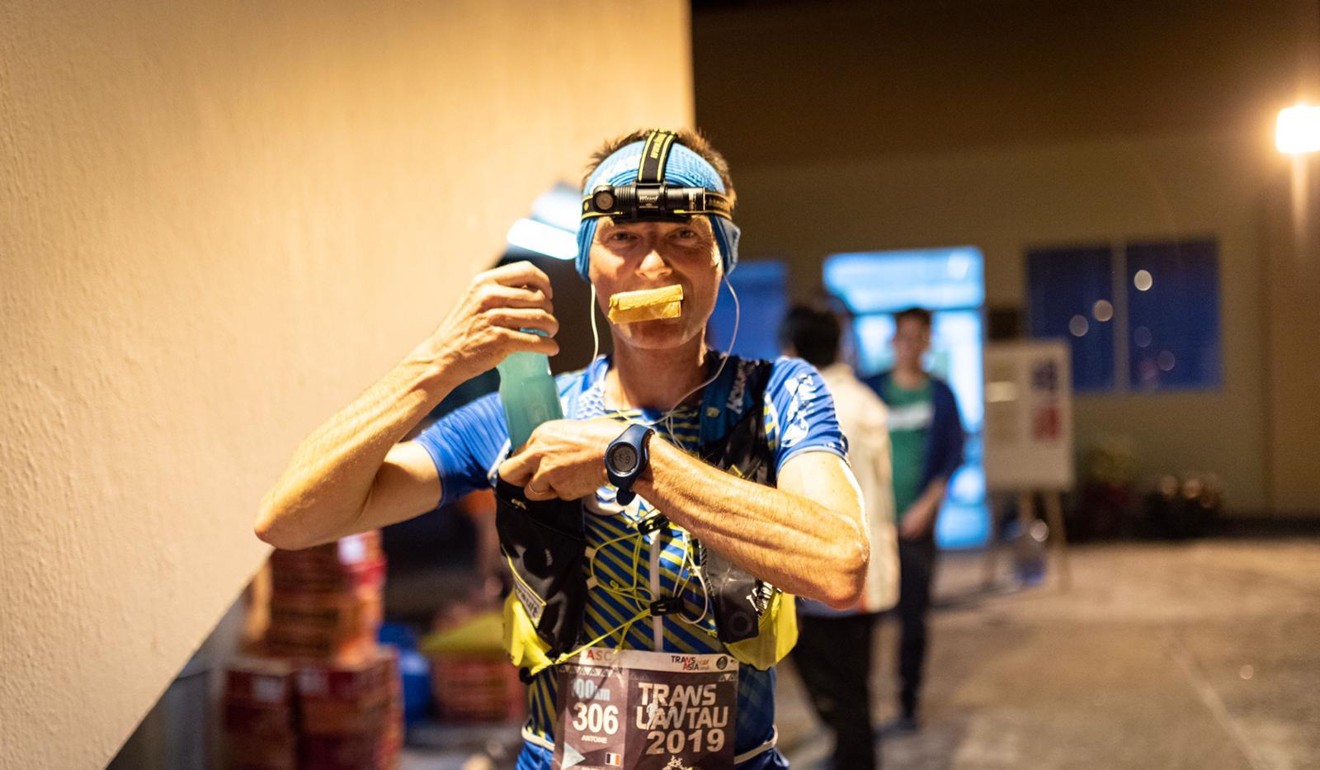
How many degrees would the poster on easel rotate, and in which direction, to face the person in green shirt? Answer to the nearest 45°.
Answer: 0° — it already faces them

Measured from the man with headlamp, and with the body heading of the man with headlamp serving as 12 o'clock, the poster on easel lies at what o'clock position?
The poster on easel is roughly at 7 o'clock from the man with headlamp.

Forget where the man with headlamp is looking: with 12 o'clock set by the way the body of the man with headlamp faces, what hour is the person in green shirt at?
The person in green shirt is roughly at 7 o'clock from the man with headlamp.

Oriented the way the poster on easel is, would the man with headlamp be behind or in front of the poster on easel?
in front

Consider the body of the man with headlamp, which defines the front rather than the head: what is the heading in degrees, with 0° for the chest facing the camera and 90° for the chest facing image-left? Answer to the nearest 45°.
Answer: approximately 0°

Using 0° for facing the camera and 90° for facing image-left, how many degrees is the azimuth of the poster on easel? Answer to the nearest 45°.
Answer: approximately 0°

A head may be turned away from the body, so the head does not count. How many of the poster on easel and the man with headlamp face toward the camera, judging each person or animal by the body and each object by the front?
2
